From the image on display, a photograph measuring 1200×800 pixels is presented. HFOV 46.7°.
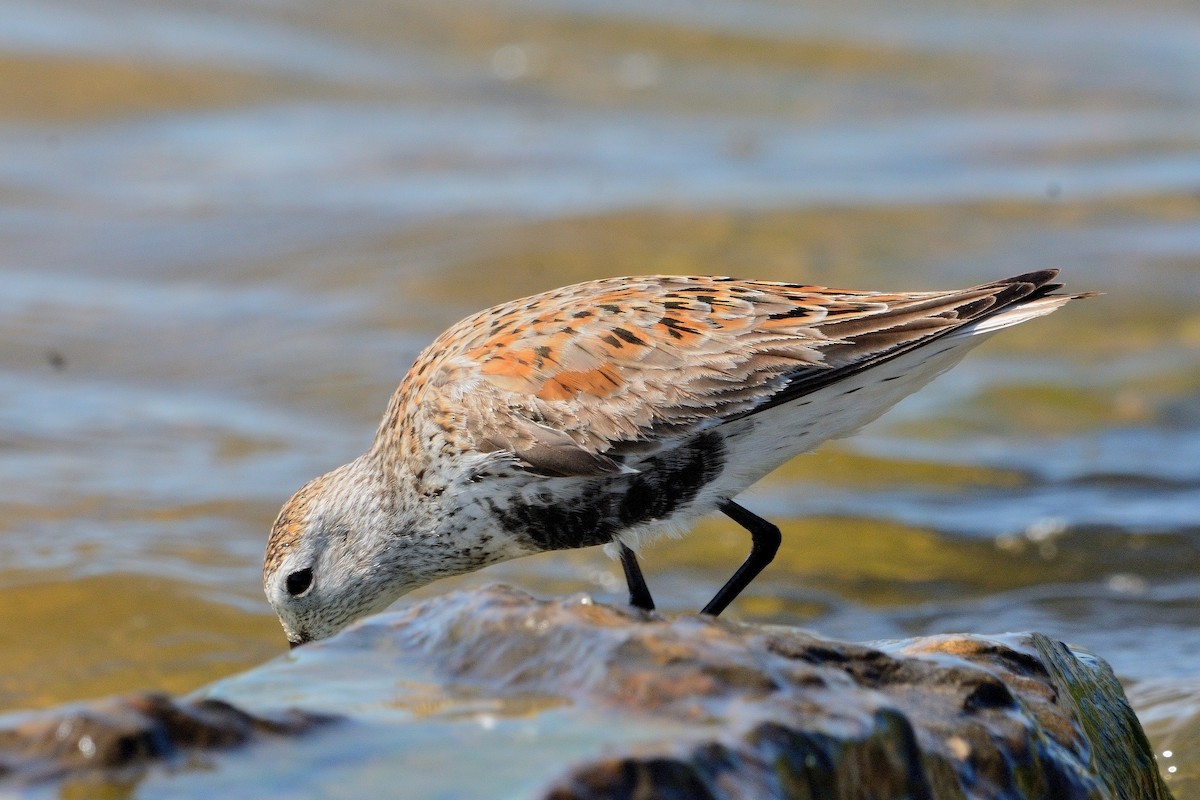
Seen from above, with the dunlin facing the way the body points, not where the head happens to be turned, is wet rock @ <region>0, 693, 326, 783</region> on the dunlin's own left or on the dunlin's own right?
on the dunlin's own left

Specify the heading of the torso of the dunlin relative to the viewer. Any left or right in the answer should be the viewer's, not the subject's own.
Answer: facing to the left of the viewer
